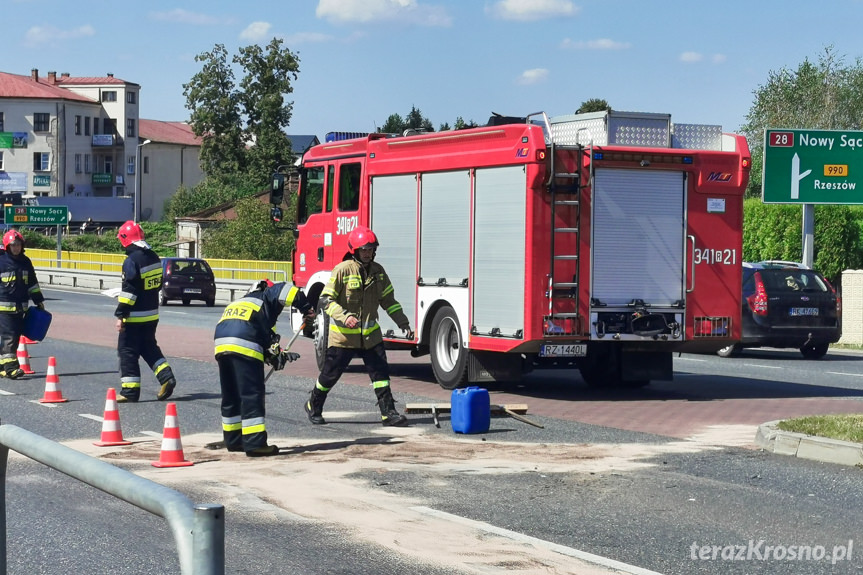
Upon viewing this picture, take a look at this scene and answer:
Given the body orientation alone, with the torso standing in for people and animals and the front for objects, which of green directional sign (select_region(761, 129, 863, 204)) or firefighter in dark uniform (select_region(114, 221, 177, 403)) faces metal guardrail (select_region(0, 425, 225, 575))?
the green directional sign

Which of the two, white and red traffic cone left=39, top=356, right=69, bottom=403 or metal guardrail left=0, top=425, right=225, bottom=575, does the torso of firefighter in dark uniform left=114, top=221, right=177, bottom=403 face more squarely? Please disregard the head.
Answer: the white and red traffic cone

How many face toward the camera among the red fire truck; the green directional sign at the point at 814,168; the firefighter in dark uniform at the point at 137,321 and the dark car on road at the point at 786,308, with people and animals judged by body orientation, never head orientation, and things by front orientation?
1

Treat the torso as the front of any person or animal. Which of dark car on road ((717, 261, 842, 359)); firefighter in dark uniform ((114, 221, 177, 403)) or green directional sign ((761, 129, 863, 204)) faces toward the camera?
the green directional sign

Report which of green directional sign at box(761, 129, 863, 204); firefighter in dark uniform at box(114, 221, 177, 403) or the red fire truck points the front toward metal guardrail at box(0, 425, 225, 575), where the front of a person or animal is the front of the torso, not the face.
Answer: the green directional sign

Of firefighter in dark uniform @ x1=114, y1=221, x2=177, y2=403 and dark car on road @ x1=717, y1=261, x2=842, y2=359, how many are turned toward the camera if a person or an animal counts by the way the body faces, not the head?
0

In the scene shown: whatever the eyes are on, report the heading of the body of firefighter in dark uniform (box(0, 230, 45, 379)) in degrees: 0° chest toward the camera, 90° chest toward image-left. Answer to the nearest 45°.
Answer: approximately 315°

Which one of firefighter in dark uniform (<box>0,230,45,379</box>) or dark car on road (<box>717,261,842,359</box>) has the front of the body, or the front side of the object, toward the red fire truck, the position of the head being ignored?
the firefighter in dark uniform

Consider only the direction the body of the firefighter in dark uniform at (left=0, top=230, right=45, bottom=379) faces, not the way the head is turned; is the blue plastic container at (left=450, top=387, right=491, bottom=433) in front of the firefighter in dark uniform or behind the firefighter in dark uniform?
in front
